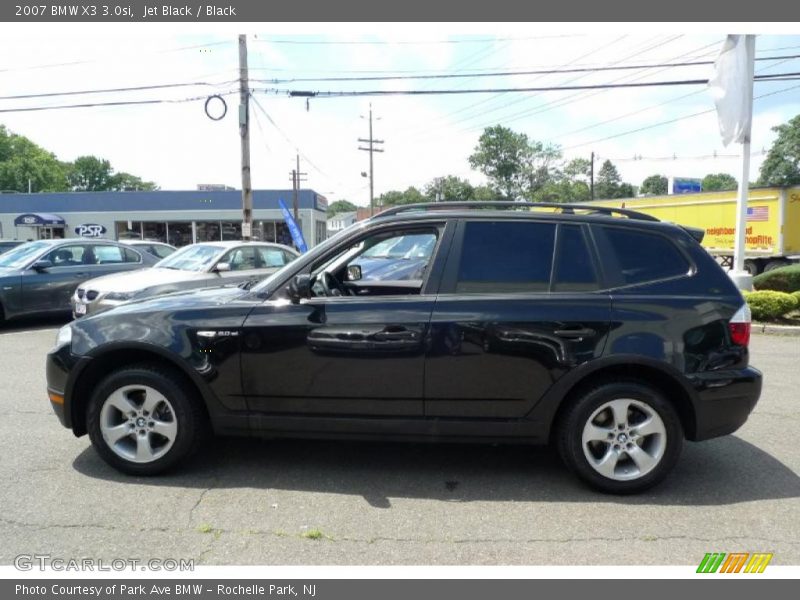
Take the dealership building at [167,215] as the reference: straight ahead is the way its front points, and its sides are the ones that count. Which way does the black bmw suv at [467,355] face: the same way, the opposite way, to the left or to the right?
to the right

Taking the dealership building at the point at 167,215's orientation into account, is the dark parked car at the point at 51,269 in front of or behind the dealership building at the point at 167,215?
in front

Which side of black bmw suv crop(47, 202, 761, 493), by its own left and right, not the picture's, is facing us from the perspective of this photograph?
left

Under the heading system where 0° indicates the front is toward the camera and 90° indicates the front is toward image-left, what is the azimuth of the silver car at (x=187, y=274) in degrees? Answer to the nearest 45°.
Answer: approximately 45°

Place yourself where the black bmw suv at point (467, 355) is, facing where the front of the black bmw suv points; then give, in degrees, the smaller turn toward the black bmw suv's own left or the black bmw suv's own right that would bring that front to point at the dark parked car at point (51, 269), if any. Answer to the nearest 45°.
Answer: approximately 45° to the black bmw suv's own right

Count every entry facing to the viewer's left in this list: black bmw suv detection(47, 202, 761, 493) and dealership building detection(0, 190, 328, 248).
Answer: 1

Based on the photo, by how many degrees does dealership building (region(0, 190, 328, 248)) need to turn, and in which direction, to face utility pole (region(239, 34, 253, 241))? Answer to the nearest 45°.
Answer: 0° — it already faces it

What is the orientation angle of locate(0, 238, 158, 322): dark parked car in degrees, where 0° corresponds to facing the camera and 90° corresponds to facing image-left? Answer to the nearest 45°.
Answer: approximately 45°
